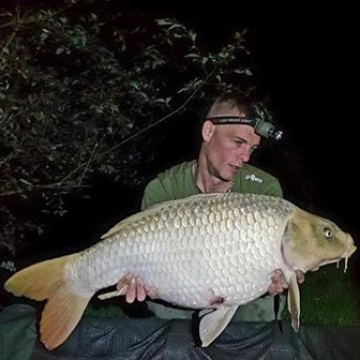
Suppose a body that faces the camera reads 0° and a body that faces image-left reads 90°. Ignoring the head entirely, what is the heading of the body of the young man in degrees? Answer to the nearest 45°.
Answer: approximately 0°

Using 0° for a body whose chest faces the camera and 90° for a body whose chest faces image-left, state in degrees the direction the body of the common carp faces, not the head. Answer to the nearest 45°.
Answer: approximately 270°
